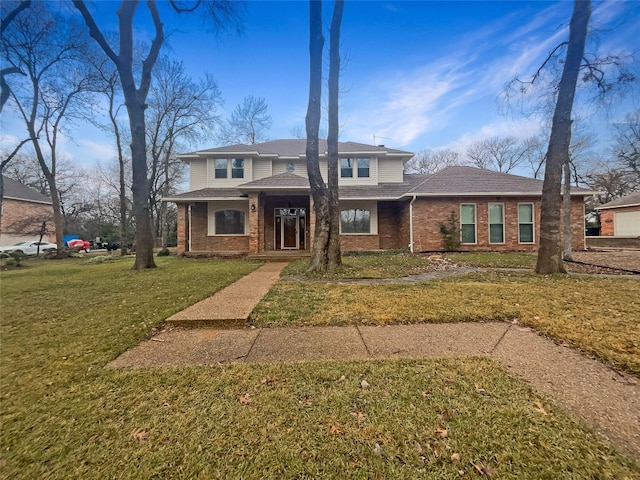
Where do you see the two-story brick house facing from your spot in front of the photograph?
facing the viewer

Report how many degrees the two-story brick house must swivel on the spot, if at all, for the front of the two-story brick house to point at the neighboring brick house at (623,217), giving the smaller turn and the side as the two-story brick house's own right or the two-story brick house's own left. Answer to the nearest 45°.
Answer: approximately 135° to the two-story brick house's own left

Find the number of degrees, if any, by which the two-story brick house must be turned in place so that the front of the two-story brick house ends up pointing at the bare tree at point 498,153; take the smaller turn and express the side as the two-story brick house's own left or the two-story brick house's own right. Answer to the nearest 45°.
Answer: approximately 135° to the two-story brick house's own left

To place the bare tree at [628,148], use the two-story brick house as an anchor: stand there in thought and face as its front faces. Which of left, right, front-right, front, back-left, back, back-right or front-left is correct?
back-left

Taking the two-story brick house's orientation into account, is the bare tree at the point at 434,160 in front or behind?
behind

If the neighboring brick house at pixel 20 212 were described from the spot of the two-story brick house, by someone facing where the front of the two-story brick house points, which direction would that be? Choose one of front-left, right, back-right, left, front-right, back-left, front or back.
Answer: right

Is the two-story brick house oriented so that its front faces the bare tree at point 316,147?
yes

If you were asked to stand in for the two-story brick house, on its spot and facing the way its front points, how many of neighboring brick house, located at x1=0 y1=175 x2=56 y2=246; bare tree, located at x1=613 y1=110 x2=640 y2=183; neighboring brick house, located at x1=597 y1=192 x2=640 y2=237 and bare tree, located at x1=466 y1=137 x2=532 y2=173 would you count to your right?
1

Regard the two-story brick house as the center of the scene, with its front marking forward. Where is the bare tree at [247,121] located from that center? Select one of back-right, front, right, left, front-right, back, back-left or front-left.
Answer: back-right

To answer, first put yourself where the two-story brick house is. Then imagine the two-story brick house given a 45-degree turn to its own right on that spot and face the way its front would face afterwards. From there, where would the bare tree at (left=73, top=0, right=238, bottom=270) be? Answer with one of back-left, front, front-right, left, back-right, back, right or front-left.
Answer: front
